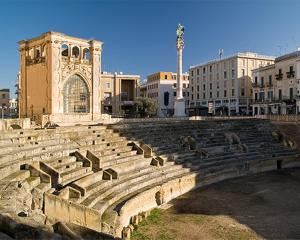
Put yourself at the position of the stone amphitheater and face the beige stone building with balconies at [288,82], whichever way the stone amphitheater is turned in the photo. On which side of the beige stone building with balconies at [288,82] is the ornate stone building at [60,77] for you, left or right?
left

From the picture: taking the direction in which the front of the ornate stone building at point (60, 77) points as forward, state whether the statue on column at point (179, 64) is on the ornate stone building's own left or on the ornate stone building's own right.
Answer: on the ornate stone building's own left

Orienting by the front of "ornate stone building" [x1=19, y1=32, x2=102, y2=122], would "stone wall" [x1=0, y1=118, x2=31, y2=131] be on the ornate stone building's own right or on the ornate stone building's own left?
on the ornate stone building's own right

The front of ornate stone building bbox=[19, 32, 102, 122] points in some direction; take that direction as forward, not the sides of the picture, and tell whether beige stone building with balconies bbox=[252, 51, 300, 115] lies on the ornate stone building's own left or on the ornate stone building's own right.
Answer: on the ornate stone building's own left

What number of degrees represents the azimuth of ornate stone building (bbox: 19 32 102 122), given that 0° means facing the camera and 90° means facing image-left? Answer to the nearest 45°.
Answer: approximately 315°
